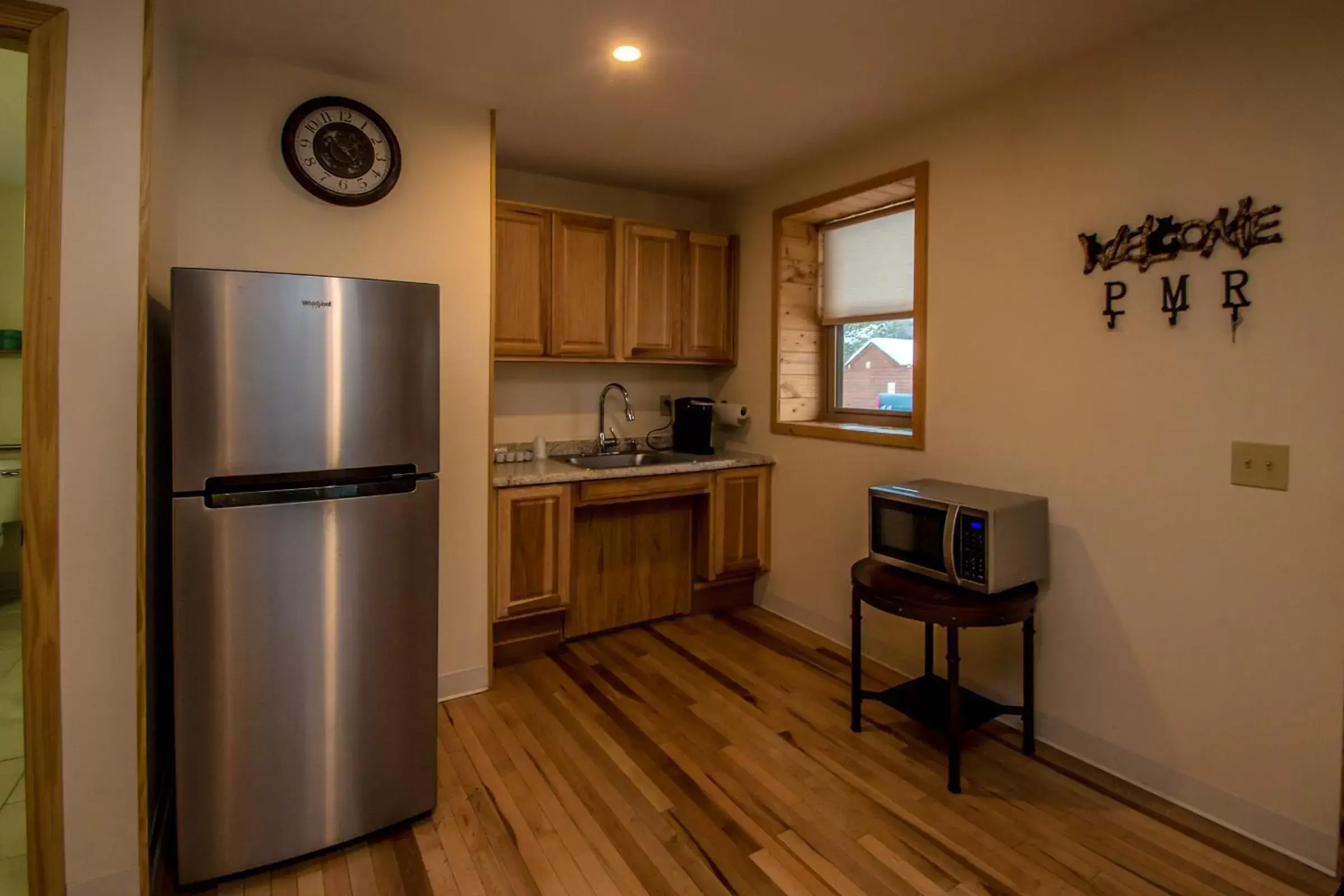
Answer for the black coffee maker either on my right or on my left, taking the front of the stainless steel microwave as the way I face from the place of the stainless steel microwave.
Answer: on my right

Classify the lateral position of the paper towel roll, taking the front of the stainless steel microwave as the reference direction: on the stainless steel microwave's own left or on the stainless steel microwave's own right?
on the stainless steel microwave's own right

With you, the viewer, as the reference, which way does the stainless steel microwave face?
facing the viewer and to the left of the viewer

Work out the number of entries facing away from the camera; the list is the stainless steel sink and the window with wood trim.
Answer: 0

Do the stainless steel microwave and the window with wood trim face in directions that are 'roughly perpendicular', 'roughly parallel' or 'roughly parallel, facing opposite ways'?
roughly parallel

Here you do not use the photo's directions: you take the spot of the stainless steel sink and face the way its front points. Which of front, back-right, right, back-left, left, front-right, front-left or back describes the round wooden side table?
front

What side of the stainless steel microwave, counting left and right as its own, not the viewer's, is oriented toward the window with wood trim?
right

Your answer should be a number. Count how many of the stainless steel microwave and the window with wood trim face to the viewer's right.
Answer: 0

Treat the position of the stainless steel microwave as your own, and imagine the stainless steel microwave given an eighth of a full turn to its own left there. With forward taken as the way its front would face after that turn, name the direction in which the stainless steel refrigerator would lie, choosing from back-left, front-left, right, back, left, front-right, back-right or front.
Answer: front-right

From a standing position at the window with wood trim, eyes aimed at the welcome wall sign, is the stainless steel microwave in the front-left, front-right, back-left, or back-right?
front-right

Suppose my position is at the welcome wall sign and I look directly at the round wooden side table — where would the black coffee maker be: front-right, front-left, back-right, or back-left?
front-right

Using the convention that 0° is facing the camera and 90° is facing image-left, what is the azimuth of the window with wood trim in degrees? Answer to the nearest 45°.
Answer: approximately 45°

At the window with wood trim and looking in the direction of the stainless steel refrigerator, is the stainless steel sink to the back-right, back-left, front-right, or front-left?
front-right

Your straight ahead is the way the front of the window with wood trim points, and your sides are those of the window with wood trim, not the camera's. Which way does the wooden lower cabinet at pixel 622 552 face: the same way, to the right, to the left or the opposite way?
to the left
